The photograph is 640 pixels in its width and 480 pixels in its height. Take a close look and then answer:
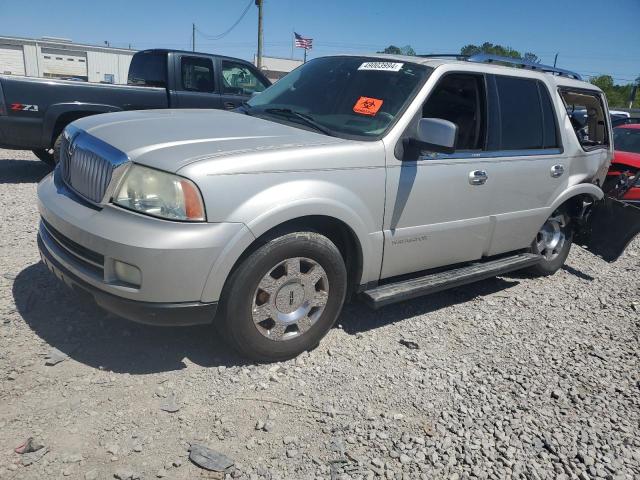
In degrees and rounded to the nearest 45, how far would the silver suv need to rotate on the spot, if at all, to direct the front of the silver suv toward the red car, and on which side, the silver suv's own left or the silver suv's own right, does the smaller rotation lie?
approximately 180°

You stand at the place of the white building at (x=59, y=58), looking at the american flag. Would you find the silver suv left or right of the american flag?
right

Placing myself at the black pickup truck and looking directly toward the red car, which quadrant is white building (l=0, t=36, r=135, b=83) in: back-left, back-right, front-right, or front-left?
back-left

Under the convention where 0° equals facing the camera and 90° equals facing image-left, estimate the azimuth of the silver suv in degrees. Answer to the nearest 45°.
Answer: approximately 45°

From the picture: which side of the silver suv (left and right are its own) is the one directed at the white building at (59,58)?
right

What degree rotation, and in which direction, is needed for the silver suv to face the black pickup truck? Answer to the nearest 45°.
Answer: approximately 90° to its right

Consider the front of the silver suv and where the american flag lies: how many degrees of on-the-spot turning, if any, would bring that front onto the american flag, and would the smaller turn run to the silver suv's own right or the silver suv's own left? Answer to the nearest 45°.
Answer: approximately 135° to the silver suv's own right
